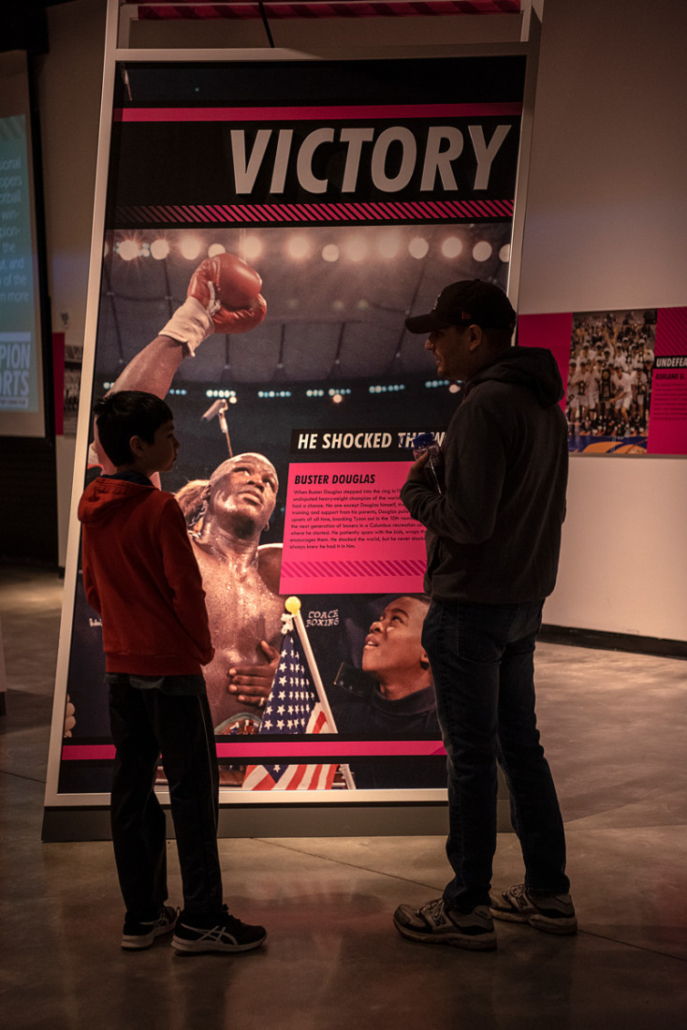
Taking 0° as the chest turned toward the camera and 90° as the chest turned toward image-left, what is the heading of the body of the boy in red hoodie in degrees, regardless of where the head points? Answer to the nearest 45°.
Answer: approximately 225°

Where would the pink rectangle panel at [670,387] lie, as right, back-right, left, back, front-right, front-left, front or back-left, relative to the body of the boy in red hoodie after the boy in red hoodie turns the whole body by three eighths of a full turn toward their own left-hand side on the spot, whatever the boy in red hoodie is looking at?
back-right

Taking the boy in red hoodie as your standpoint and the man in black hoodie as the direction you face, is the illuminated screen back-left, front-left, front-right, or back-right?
back-left

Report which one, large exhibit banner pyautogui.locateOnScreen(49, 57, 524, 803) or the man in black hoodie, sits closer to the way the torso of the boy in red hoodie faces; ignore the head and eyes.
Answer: the large exhibit banner

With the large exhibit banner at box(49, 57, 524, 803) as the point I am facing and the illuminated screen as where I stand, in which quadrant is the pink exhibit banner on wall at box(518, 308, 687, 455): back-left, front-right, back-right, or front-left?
front-left

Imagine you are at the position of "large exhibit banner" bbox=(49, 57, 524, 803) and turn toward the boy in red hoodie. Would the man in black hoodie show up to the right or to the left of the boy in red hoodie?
left

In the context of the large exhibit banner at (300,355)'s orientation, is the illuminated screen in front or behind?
behind

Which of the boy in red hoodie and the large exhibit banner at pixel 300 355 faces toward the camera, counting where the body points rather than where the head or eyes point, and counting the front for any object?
the large exhibit banner

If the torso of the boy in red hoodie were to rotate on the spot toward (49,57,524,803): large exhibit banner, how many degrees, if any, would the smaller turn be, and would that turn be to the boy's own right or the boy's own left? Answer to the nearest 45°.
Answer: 0° — they already face it

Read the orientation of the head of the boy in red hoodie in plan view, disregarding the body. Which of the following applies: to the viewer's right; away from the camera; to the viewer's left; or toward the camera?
to the viewer's right

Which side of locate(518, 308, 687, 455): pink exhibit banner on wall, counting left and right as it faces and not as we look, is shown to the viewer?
front

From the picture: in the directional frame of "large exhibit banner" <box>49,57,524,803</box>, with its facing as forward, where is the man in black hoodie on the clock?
The man in black hoodie is roughly at 11 o'clock from the large exhibit banner.

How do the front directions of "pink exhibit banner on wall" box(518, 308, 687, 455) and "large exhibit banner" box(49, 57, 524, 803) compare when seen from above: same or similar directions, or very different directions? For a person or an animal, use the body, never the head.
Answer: same or similar directions

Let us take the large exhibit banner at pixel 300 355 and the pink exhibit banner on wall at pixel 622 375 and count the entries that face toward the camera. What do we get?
2

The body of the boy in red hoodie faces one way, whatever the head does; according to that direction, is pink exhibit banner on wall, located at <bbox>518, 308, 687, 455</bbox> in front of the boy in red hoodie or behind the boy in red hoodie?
in front

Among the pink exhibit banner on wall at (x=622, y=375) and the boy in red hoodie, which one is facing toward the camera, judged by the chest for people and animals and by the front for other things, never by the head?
the pink exhibit banner on wall

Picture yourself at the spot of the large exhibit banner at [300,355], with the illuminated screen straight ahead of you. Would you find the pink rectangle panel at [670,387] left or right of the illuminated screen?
right

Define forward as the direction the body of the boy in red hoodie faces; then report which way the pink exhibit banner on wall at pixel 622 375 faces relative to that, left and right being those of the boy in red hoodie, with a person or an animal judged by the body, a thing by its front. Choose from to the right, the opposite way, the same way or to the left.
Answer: the opposite way

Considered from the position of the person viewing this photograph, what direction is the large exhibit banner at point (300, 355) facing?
facing the viewer

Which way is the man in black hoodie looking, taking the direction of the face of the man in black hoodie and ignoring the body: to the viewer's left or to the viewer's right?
to the viewer's left
